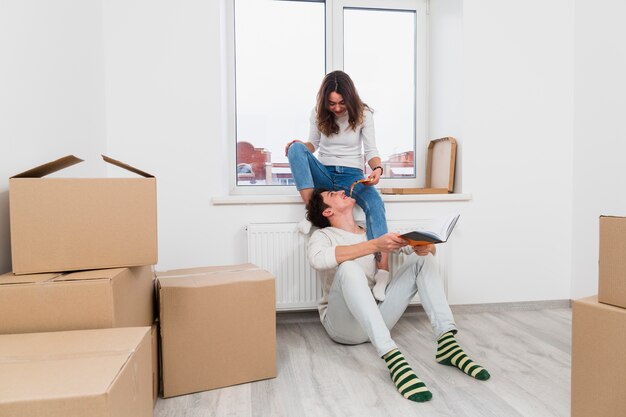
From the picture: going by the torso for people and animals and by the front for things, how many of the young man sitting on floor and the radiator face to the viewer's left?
0

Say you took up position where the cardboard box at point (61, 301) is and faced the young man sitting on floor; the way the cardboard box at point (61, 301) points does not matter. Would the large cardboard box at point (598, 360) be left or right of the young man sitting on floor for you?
right

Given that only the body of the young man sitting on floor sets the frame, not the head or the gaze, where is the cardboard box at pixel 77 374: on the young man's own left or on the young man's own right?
on the young man's own right

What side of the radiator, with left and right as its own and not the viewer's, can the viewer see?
front

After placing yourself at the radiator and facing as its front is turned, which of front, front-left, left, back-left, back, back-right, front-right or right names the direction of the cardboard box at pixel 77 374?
front

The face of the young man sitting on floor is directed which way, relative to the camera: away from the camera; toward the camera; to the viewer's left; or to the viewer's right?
to the viewer's right

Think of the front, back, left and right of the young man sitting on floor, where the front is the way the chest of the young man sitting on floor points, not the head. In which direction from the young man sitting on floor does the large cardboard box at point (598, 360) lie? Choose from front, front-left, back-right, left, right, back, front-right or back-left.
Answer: front

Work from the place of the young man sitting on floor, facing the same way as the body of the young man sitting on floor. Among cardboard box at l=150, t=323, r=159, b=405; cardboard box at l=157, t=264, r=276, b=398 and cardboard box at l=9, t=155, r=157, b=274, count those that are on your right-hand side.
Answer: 3

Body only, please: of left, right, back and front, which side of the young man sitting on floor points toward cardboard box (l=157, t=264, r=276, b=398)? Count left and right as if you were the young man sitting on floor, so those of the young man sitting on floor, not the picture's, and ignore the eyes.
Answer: right

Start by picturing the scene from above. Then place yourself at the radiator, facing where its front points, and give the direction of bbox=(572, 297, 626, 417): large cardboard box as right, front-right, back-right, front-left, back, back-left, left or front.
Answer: front-left

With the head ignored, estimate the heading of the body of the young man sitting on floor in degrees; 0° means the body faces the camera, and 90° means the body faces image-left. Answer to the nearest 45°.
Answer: approximately 315°

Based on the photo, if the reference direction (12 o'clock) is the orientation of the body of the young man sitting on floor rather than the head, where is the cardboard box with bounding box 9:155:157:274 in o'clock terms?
The cardboard box is roughly at 3 o'clock from the young man sitting on floor.

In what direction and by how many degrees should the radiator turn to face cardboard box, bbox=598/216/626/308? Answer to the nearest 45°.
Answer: approximately 45° to its left

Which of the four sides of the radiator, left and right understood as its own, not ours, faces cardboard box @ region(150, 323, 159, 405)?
front
